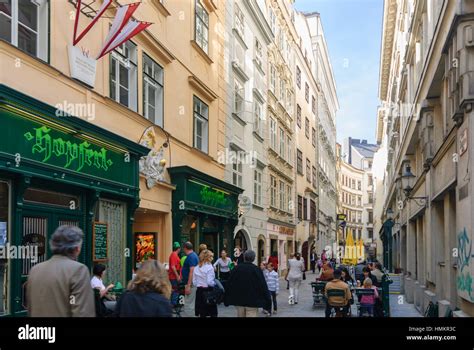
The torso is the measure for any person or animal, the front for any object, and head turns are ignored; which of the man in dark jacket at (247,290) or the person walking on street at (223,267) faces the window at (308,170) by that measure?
the man in dark jacket

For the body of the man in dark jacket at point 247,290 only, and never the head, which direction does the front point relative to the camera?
away from the camera

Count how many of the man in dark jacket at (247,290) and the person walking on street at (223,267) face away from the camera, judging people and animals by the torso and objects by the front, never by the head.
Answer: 1

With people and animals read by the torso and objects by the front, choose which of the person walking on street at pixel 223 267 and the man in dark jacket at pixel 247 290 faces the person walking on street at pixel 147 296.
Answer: the person walking on street at pixel 223 267

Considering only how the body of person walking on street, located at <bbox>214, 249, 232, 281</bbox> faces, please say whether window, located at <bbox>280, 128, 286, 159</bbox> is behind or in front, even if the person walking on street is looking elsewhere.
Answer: behind

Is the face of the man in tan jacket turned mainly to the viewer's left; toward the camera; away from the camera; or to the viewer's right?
away from the camera

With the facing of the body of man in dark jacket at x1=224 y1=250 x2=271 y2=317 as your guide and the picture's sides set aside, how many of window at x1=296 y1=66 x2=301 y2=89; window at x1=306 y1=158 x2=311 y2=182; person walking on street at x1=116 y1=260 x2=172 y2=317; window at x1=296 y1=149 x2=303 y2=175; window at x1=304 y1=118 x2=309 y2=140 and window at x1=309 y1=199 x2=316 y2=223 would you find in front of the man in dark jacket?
5

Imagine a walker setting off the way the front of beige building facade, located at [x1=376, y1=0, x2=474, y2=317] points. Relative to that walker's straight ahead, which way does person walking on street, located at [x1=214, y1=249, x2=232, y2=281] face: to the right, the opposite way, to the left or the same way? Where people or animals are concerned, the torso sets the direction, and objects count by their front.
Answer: to the left

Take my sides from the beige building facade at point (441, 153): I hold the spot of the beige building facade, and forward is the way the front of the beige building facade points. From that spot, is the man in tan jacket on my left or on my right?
on my left

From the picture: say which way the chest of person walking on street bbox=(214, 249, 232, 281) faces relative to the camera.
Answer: toward the camera

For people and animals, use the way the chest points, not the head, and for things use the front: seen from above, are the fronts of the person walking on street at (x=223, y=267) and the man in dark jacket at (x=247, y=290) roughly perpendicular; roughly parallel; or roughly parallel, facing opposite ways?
roughly parallel, facing opposite ways

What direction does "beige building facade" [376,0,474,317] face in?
to the viewer's left

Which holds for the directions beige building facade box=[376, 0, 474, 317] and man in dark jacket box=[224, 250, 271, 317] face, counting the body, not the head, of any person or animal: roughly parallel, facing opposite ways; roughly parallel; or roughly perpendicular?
roughly perpendicular

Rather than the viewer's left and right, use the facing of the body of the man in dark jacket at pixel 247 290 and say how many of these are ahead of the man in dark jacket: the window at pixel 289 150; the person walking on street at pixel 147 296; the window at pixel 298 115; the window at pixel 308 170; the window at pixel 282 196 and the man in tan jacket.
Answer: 4

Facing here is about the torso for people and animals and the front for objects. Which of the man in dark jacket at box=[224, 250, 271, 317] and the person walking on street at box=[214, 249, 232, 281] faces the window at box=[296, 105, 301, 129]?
the man in dark jacket
